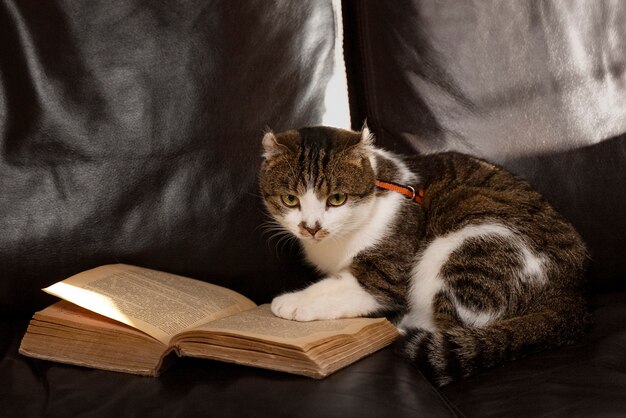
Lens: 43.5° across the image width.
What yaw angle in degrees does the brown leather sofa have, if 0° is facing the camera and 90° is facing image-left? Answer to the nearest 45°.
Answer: approximately 0°

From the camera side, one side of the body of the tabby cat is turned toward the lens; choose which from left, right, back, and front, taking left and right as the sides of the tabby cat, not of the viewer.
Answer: left
